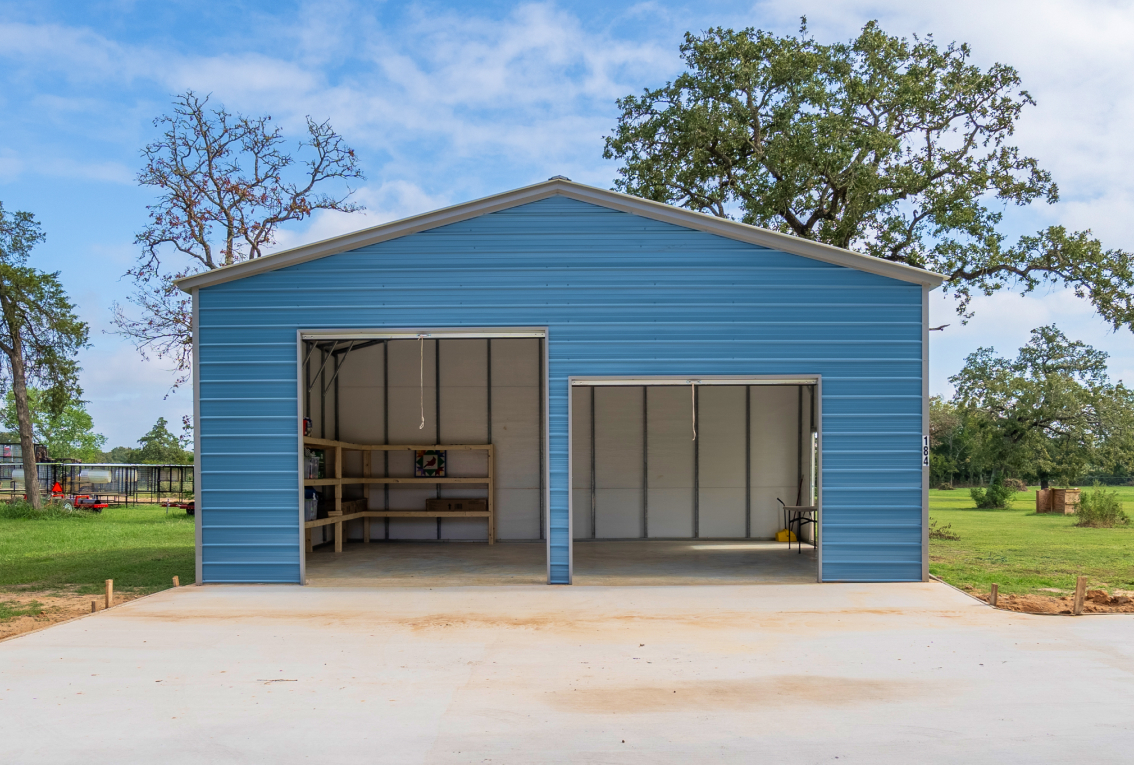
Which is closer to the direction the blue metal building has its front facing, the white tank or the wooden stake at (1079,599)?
the wooden stake

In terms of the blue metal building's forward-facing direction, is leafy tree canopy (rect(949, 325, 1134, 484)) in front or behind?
behind

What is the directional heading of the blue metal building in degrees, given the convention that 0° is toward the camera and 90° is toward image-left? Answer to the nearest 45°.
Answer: approximately 0°

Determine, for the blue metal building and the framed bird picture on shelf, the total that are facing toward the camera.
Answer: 2
